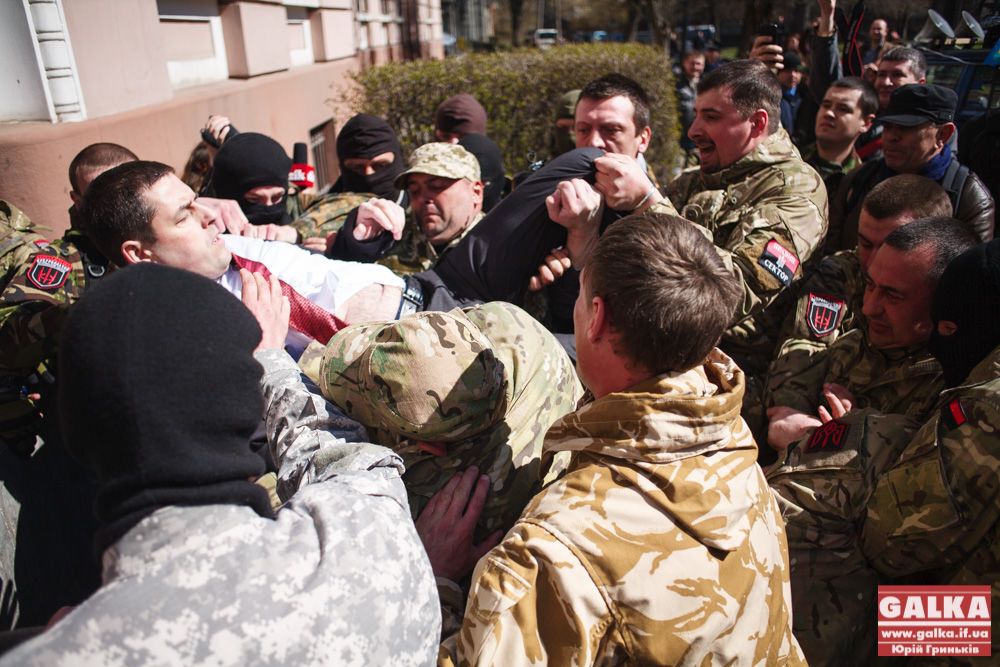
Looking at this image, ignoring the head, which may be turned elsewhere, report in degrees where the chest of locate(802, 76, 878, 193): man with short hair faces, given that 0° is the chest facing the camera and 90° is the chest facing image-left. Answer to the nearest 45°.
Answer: approximately 45°

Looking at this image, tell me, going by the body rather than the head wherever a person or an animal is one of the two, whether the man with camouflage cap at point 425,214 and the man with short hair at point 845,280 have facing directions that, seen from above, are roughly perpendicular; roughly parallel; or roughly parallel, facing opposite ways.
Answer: roughly perpendicular

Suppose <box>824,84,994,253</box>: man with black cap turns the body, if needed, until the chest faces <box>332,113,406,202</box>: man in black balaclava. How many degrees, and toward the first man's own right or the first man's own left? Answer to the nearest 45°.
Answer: approximately 45° to the first man's own right

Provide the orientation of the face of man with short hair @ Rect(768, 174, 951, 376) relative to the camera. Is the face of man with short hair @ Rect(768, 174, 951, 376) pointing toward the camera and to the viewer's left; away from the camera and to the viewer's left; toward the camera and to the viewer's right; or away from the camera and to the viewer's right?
toward the camera and to the viewer's left

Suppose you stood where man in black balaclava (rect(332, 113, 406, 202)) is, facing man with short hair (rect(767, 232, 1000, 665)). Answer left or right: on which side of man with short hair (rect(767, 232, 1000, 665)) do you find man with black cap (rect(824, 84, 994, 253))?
left

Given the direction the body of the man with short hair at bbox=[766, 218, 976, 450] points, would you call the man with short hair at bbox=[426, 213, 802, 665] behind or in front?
in front

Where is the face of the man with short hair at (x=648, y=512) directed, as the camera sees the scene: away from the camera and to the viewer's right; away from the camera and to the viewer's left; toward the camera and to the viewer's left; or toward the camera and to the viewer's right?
away from the camera and to the viewer's left

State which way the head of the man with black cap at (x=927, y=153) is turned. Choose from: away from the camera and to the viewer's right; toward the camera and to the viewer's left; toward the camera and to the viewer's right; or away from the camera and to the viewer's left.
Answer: toward the camera and to the viewer's left

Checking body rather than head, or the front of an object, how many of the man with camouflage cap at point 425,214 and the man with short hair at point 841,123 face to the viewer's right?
0

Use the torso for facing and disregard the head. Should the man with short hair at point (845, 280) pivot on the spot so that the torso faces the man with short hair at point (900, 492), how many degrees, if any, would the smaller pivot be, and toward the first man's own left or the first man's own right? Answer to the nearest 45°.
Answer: approximately 90° to the first man's own left

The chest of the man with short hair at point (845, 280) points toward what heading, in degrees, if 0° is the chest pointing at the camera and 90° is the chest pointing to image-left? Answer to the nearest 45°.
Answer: approximately 90°
